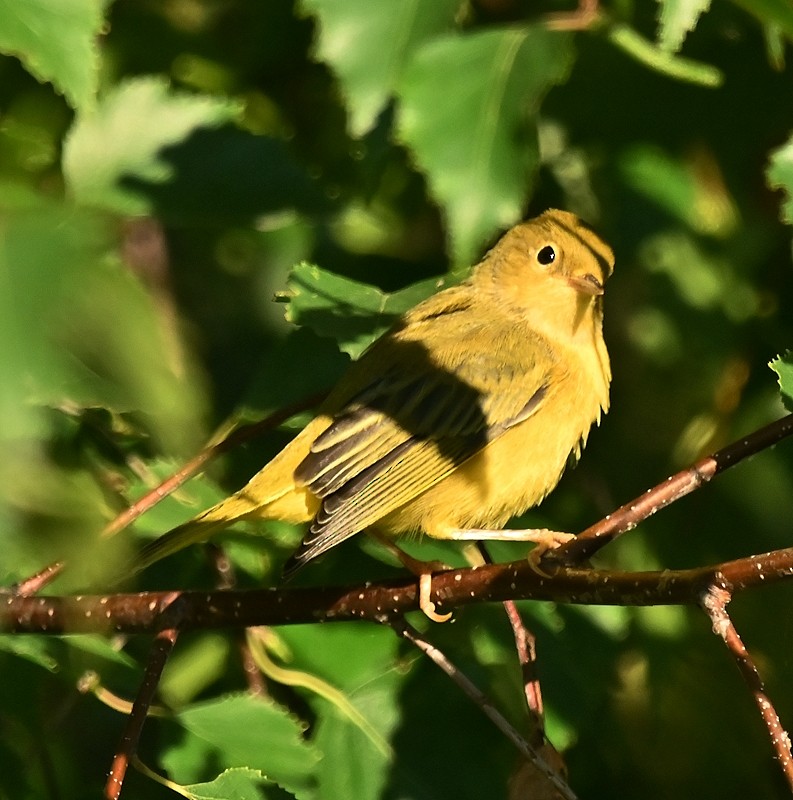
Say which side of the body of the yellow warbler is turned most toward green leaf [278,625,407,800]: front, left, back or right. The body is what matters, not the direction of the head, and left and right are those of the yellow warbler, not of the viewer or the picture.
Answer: right

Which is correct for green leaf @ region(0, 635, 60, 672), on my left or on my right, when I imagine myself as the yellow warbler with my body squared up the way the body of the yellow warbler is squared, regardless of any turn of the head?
on my right

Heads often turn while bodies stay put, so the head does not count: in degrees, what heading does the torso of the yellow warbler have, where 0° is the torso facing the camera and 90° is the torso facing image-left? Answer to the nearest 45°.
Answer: approximately 270°
